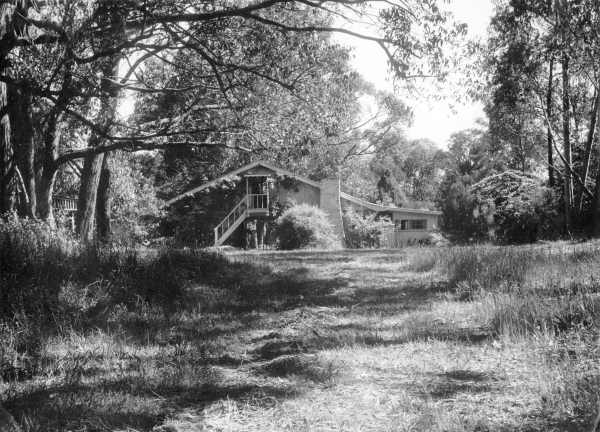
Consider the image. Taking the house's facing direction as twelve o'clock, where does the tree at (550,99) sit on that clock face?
The tree is roughly at 10 o'clock from the house.

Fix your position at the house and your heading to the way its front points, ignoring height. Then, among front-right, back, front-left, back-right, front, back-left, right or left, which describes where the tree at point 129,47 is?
front

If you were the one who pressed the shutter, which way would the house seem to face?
facing the viewer

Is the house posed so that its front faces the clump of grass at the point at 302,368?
yes

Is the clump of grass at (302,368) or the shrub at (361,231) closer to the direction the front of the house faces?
the clump of grass

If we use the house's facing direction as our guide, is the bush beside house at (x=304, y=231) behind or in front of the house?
in front

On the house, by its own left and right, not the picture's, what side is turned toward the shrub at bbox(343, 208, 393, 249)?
left

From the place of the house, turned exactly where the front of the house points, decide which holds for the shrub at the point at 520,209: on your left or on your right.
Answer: on your left
